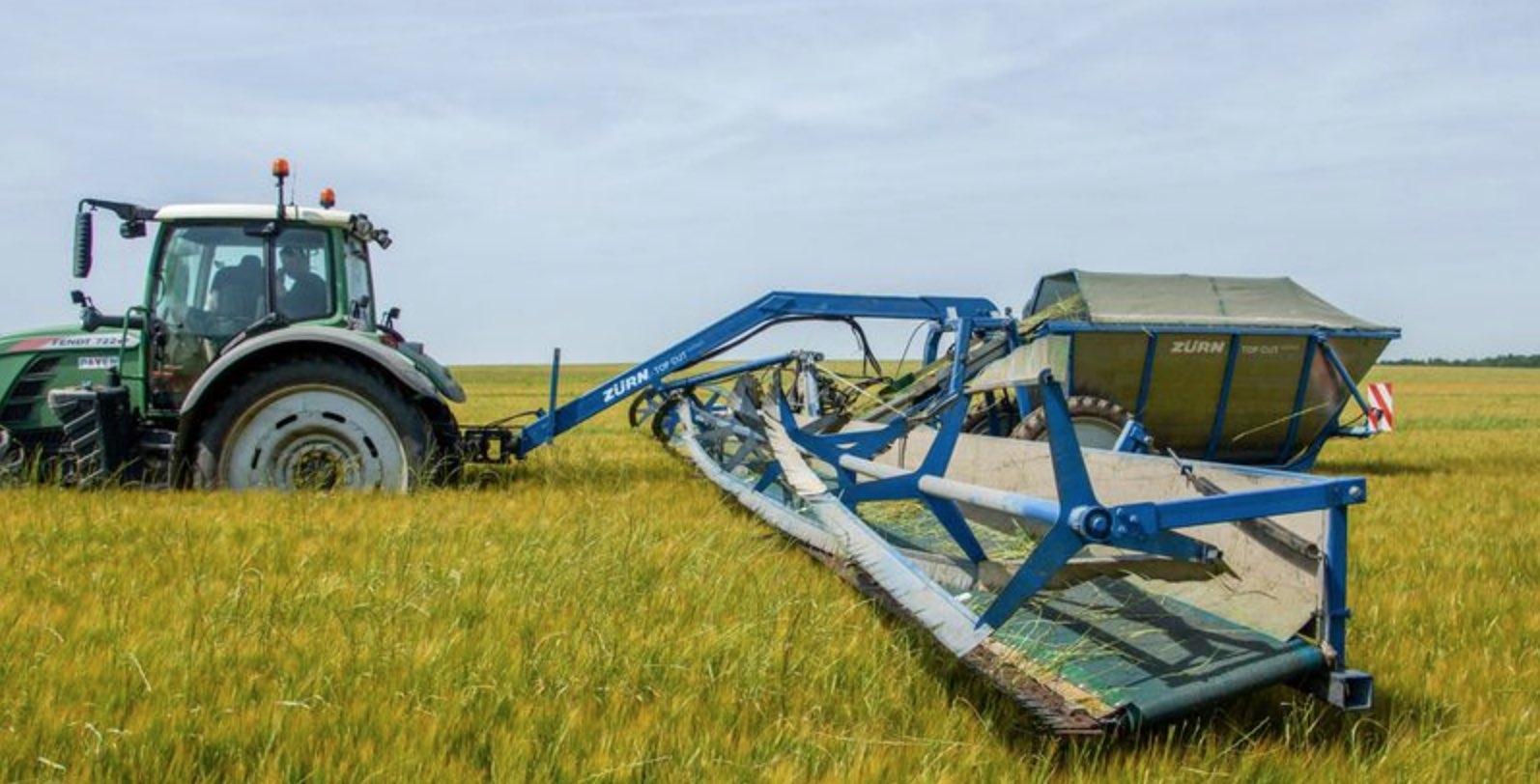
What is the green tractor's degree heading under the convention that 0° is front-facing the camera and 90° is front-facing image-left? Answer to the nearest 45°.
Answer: approximately 90°

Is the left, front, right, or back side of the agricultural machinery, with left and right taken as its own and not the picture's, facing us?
left
